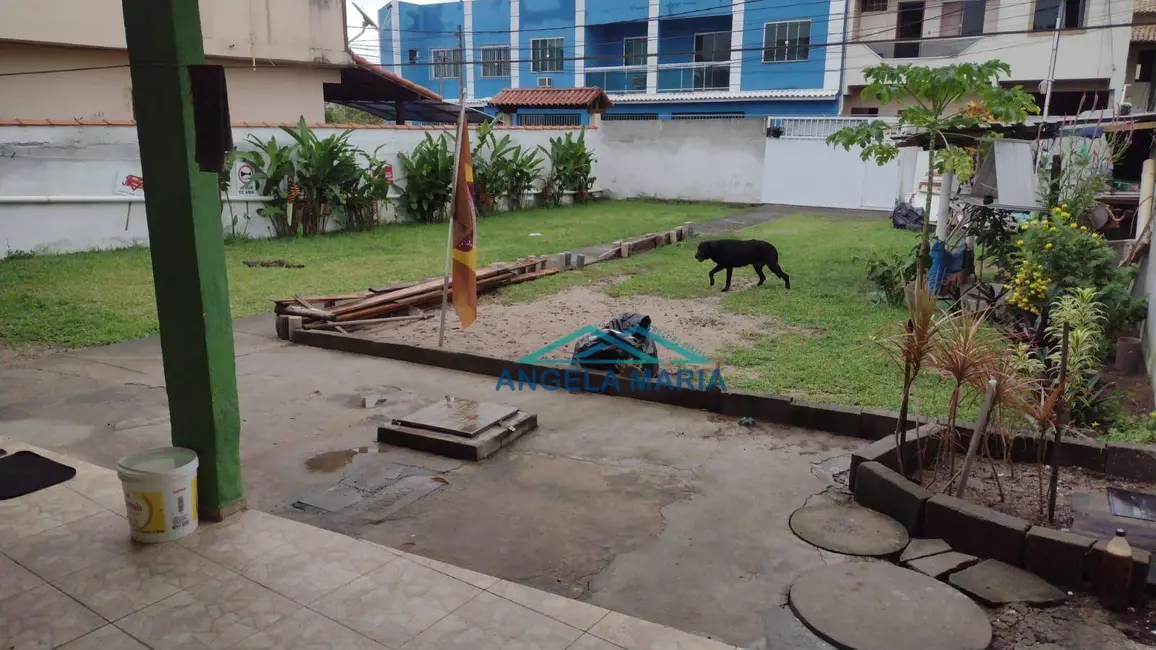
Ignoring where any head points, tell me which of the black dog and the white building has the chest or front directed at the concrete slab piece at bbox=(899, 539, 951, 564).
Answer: the white building

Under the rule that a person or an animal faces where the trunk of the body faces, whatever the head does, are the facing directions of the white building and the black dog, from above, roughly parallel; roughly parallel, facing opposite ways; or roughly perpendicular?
roughly perpendicular

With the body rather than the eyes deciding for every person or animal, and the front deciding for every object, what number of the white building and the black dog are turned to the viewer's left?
1

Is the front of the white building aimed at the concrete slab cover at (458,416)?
yes

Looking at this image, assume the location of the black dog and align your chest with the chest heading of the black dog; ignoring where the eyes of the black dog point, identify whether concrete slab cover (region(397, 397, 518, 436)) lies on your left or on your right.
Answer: on your left

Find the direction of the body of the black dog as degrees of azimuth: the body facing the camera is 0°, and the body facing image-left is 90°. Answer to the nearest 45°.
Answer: approximately 90°

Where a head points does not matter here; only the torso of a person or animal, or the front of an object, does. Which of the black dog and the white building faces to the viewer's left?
the black dog

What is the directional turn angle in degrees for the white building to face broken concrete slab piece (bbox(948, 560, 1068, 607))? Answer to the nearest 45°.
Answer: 0° — it already faces it
